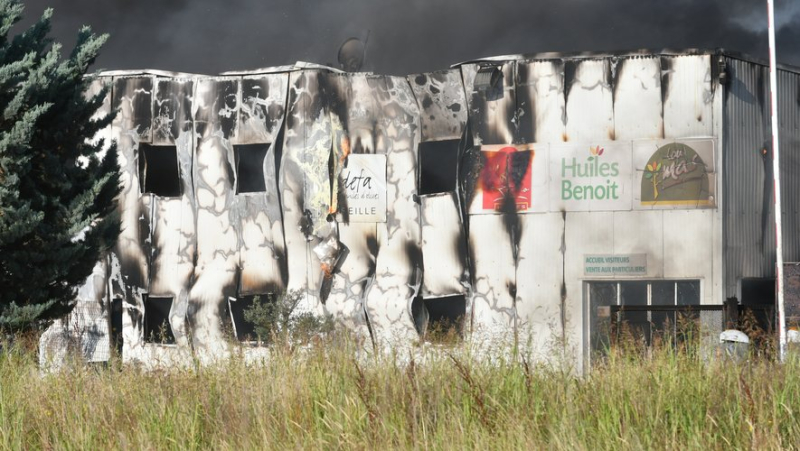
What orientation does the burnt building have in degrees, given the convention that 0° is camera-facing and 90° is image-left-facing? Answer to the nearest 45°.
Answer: approximately 0°

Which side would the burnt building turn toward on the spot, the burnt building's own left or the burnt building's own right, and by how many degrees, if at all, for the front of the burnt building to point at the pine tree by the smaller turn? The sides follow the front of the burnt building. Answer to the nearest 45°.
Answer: approximately 45° to the burnt building's own right
